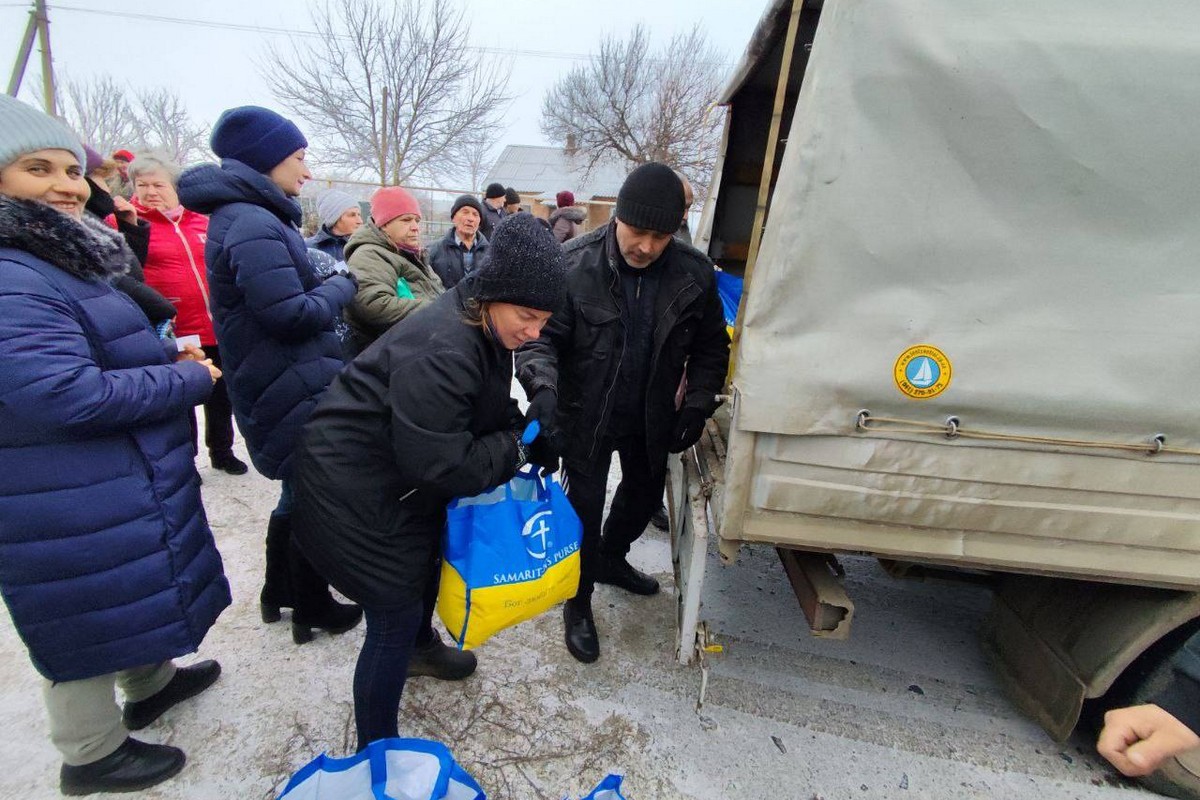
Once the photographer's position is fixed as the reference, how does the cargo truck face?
facing to the right of the viewer

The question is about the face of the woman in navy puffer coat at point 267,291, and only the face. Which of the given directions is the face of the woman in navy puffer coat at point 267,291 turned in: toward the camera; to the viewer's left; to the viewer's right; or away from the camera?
to the viewer's right

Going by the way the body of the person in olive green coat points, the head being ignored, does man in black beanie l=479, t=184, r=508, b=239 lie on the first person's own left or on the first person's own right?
on the first person's own left

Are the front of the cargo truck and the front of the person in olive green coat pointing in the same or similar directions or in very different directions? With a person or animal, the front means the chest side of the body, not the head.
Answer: same or similar directions

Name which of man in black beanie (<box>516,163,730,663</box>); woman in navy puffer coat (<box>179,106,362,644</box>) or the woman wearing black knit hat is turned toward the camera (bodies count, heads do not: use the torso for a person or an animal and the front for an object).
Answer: the man in black beanie

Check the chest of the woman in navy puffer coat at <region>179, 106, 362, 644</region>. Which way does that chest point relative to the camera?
to the viewer's right

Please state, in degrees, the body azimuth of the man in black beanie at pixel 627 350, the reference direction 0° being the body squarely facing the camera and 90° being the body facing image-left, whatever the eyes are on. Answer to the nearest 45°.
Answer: approximately 0°

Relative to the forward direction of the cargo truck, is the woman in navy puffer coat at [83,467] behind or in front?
behind

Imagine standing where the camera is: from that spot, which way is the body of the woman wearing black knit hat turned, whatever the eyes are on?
to the viewer's right

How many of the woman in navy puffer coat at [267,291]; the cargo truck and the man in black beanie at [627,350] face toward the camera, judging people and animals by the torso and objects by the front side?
1

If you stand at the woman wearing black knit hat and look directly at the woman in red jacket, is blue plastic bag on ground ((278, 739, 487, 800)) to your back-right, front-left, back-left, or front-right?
back-left

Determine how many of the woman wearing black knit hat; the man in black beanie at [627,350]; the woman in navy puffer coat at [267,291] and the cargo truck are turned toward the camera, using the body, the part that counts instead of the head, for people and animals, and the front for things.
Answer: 1

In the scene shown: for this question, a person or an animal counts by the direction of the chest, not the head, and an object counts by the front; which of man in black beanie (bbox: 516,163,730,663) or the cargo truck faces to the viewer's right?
the cargo truck

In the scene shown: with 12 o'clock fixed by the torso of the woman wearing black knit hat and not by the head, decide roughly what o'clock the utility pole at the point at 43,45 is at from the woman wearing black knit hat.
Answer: The utility pole is roughly at 8 o'clock from the woman wearing black knit hat.

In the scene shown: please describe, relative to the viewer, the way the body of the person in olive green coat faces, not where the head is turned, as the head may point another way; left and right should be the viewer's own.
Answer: facing the viewer and to the right of the viewer

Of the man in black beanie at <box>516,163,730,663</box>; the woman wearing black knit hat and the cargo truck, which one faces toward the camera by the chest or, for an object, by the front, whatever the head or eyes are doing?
the man in black beanie
